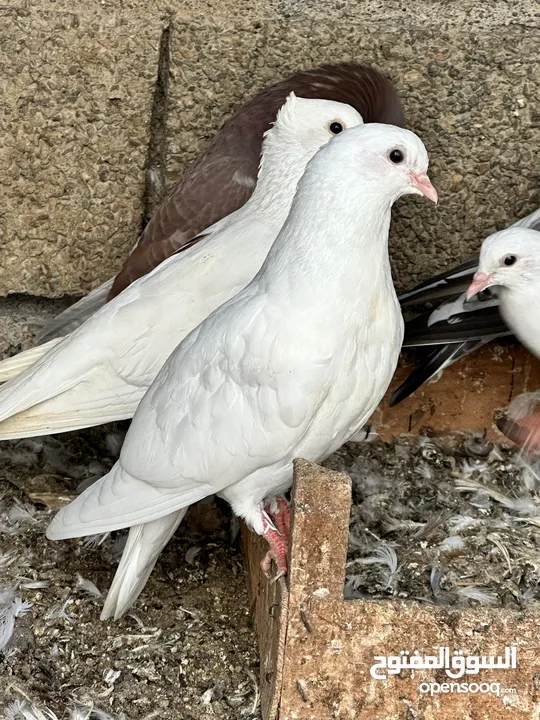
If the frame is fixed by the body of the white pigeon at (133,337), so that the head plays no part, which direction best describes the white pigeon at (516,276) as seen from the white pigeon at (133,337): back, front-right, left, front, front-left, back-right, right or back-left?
front

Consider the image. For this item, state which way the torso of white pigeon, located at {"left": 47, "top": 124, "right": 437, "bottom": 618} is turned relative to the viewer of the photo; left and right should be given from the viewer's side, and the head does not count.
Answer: facing to the right of the viewer

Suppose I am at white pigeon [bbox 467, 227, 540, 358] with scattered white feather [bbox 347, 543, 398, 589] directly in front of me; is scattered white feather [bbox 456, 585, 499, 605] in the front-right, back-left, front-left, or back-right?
front-left

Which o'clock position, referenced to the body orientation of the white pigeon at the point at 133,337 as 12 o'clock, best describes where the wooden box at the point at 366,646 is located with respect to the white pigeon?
The wooden box is roughly at 2 o'clock from the white pigeon.

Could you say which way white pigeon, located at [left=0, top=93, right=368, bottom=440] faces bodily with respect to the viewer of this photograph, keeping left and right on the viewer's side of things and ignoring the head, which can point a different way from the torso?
facing to the right of the viewer

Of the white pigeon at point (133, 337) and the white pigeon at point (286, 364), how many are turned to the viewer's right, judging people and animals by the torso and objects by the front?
2
